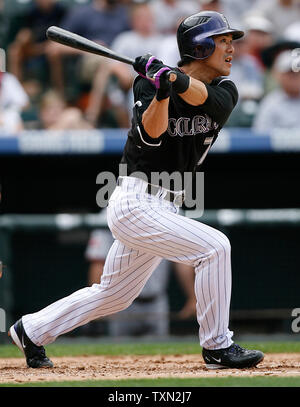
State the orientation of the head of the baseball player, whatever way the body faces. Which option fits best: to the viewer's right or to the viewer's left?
to the viewer's right

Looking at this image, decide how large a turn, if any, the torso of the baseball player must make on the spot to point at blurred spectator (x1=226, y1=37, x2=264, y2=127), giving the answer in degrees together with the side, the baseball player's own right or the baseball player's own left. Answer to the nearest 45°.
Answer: approximately 135° to the baseball player's own left

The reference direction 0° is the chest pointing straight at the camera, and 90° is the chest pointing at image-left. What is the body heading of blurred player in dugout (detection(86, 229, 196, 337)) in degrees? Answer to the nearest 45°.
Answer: approximately 0°

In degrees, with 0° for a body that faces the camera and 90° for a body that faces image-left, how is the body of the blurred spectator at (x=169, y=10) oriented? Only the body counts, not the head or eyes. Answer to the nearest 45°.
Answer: approximately 0°

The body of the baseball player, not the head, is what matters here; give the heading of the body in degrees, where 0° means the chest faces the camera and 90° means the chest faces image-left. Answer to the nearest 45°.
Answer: approximately 315°

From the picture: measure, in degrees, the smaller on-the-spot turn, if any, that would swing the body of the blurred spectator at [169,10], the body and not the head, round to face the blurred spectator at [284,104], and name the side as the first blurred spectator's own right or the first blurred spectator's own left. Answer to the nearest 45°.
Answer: approximately 45° to the first blurred spectator's own left

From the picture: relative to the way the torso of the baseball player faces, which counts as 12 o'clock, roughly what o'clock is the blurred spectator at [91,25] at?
The blurred spectator is roughly at 7 o'clock from the baseball player.

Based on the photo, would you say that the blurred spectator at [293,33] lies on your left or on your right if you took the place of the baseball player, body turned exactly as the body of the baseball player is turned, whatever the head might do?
on your left
